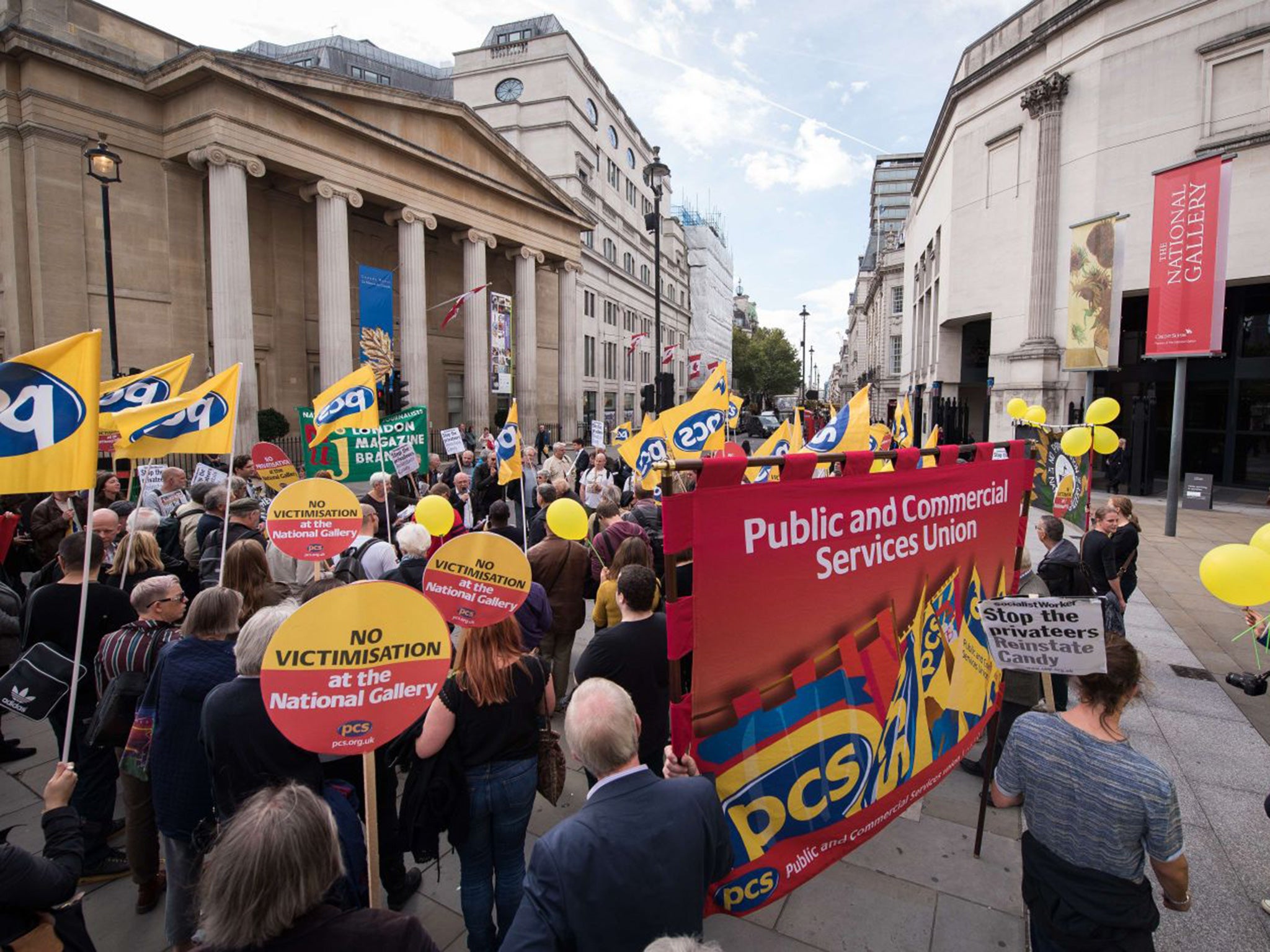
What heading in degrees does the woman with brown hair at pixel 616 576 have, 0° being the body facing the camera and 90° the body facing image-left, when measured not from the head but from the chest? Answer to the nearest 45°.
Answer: approximately 180°

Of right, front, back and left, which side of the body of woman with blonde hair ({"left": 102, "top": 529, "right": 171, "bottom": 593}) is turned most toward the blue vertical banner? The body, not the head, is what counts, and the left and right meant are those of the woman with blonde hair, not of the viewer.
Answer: front

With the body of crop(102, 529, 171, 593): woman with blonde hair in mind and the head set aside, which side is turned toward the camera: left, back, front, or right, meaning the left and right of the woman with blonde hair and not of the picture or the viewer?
back

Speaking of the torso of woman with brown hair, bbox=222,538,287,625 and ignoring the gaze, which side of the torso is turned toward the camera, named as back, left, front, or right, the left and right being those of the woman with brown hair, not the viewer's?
back

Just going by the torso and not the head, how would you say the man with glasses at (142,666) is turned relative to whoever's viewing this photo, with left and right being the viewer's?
facing away from the viewer and to the right of the viewer

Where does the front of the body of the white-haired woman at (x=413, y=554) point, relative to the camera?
away from the camera

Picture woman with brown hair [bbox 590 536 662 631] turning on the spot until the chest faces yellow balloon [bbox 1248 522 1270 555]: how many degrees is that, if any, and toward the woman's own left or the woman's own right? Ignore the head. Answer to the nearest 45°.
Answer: approximately 90° to the woman's own right

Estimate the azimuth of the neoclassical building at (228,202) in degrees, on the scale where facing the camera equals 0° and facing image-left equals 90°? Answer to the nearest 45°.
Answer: approximately 315°

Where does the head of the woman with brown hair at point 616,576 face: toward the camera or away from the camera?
away from the camera
